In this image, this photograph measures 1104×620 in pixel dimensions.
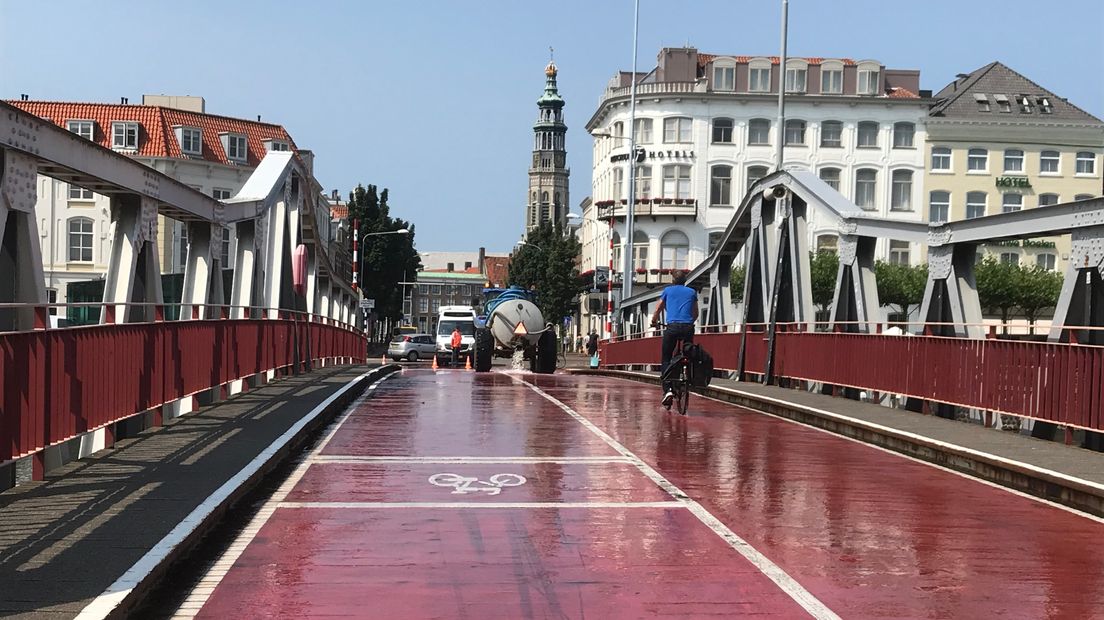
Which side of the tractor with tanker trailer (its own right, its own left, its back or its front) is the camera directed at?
back

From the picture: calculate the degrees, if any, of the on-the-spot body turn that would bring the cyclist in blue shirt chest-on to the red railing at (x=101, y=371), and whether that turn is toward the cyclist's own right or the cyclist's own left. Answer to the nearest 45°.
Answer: approximately 135° to the cyclist's own left

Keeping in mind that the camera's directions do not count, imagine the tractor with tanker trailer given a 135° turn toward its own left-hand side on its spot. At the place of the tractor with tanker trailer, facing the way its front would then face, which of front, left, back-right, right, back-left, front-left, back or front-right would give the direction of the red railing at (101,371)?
front-left

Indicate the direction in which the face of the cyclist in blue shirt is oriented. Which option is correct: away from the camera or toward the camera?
away from the camera

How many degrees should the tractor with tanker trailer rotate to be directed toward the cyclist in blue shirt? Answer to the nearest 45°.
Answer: approximately 180°

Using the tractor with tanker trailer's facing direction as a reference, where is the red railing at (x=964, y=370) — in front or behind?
behind

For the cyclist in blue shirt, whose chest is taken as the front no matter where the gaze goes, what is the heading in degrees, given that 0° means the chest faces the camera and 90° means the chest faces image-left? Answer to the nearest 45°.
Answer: approximately 180°

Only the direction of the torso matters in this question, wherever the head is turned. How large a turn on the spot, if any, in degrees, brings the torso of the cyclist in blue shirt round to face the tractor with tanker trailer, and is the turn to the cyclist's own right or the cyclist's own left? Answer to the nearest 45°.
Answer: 0° — they already face it

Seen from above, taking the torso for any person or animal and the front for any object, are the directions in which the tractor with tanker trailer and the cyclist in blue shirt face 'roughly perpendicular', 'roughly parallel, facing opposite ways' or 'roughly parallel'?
roughly parallel

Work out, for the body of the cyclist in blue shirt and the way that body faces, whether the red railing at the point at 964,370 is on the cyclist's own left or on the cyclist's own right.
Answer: on the cyclist's own right

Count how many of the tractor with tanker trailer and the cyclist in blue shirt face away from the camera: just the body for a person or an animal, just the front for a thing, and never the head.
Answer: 2
